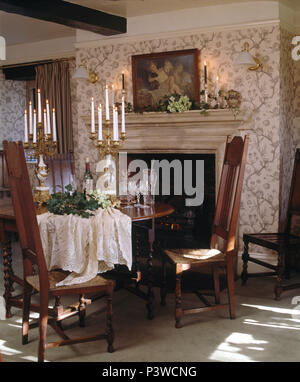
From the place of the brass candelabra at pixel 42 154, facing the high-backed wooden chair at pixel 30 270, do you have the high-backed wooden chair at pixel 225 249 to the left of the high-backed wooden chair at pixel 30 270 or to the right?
left

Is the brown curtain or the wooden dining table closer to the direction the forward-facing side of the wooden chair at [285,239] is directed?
the wooden dining table

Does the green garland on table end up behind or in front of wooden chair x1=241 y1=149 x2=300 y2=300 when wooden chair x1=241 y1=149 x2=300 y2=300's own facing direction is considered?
in front

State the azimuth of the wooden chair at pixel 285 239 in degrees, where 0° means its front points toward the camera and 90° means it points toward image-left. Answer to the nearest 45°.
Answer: approximately 45°

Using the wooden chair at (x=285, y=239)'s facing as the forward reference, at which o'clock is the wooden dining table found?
The wooden dining table is roughly at 12 o'clock from the wooden chair.

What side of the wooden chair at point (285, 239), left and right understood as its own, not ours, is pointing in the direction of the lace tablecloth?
front

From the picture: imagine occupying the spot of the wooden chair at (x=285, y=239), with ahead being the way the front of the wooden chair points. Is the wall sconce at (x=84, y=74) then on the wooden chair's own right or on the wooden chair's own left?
on the wooden chair's own right
